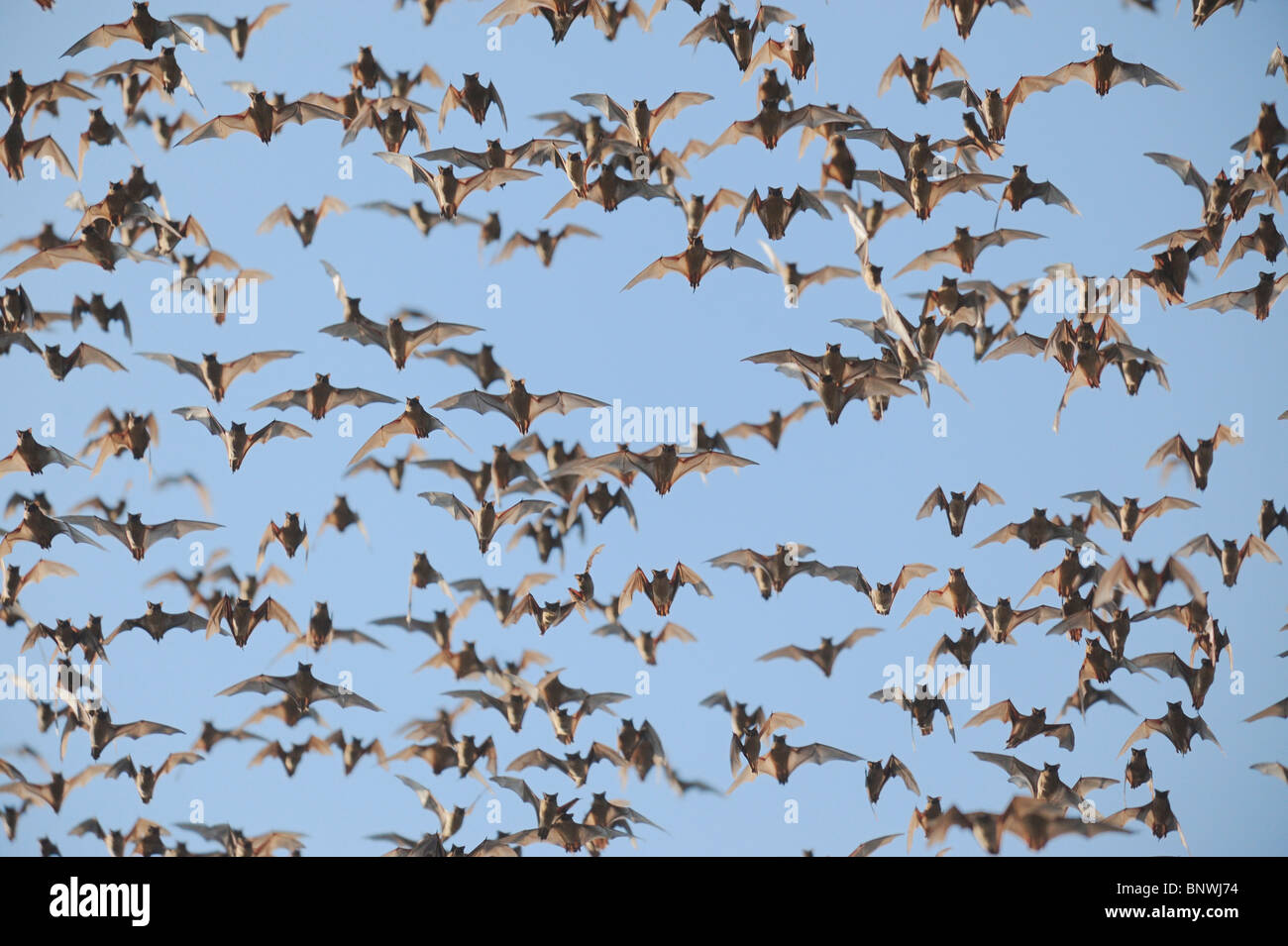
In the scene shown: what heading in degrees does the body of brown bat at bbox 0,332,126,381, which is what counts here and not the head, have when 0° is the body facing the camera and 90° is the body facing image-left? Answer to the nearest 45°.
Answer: approximately 0°

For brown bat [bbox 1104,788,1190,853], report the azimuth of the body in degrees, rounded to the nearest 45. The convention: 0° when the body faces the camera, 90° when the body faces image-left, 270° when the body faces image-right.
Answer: approximately 0°

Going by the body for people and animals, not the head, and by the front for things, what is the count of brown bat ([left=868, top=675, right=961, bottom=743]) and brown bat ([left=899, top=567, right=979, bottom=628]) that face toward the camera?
2

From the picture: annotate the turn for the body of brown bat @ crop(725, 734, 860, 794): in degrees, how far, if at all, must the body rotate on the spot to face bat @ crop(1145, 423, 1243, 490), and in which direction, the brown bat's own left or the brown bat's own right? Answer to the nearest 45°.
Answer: approximately 90° to the brown bat's own left

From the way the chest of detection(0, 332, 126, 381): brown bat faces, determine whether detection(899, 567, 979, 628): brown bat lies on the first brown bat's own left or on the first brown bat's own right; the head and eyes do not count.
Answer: on the first brown bat's own left
